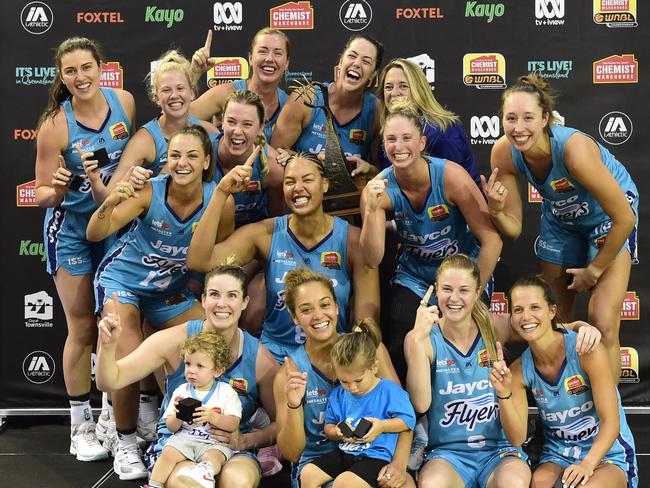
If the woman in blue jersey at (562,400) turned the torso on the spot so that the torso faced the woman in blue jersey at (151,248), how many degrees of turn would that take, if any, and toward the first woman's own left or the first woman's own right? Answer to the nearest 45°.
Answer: approximately 45° to the first woman's own right

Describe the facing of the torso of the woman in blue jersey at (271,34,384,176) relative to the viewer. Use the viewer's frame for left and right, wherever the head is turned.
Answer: facing the viewer

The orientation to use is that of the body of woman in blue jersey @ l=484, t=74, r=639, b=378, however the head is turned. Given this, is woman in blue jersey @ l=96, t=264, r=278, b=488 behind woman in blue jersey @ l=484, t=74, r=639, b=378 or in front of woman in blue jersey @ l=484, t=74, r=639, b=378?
in front

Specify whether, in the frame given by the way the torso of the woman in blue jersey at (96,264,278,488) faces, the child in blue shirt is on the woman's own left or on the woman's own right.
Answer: on the woman's own left

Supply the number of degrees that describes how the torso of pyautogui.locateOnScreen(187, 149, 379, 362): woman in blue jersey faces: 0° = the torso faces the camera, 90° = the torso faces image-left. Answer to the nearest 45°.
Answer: approximately 0°

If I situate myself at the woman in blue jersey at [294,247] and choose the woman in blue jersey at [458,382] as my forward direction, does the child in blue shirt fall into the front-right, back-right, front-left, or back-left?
front-right

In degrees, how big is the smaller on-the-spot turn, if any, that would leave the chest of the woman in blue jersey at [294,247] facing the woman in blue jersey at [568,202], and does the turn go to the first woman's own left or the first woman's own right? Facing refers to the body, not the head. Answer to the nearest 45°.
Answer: approximately 90° to the first woman's own left

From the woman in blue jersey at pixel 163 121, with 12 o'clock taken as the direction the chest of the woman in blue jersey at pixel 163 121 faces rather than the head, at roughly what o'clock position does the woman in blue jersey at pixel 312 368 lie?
the woman in blue jersey at pixel 312 368 is roughly at 11 o'clock from the woman in blue jersey at pixel 163 121.

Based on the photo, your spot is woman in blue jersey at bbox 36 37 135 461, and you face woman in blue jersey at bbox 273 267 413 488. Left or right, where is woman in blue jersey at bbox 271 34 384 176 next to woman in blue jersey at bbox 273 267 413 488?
left

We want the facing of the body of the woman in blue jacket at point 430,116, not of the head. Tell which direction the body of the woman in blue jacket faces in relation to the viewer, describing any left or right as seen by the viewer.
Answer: facing the viewer and to the left of the viewer

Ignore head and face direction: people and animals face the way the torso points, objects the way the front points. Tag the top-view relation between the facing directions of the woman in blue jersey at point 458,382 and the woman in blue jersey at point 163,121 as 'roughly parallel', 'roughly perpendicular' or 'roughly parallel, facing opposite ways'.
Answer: roughly parallel

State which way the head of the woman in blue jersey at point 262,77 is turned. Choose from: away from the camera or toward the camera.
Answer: toward the camera

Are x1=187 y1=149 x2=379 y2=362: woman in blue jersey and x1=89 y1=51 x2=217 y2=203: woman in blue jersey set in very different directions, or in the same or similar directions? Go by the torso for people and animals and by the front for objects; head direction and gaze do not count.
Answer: same or similar directions

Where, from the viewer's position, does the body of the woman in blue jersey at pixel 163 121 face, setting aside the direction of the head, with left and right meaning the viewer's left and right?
facing the viewer

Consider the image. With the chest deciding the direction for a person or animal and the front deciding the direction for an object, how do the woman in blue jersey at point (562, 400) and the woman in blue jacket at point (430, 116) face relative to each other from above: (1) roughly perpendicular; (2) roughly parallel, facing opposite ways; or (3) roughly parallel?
roughly parallel

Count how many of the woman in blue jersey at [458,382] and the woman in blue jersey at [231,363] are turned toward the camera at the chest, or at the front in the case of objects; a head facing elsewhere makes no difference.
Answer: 2
